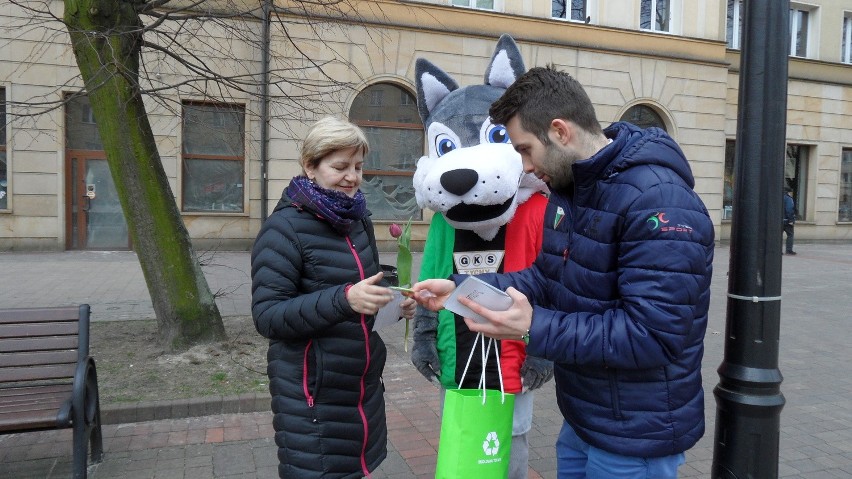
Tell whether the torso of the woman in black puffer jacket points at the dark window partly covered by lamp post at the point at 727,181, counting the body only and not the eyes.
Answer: no

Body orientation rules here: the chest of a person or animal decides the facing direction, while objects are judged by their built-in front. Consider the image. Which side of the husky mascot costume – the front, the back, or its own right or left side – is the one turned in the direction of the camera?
front

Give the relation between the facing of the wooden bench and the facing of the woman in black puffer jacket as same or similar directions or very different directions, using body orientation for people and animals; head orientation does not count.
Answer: same or similar directions

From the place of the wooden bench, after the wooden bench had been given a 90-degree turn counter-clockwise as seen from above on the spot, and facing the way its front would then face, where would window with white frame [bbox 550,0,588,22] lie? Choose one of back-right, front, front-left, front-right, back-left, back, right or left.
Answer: front-left

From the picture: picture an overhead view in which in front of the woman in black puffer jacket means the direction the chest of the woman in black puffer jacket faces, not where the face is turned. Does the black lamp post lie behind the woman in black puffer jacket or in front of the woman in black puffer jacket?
in front

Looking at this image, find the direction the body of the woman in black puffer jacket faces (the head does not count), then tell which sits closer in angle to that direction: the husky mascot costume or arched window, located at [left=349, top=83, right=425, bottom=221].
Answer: the husky mascot costume

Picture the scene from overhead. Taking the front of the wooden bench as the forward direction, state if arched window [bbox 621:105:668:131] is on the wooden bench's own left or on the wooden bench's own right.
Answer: on the wooden bench's own left

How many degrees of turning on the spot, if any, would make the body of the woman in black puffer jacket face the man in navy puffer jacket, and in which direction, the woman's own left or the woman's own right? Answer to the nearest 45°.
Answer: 0° — they already face them

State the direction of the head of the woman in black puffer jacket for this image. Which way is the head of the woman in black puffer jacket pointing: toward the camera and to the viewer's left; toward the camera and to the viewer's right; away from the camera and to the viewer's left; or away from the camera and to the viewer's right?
toward the camera and to the viewer's right

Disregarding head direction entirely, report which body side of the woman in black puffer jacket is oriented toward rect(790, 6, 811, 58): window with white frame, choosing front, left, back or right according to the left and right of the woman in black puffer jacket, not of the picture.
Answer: left

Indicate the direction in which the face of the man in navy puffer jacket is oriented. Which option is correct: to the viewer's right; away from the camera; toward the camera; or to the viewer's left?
to the viewer's left

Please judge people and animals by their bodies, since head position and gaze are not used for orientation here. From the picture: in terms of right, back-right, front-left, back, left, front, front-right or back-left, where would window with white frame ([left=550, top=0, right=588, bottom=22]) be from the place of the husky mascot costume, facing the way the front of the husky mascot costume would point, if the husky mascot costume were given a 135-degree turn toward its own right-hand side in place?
front-right

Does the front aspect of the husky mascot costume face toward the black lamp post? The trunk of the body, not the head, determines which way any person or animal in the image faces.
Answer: no

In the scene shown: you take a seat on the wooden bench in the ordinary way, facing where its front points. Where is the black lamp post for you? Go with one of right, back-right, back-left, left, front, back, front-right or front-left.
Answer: front-left

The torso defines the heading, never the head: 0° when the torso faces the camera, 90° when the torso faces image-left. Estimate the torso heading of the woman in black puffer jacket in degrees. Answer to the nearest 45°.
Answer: approximately 315°
